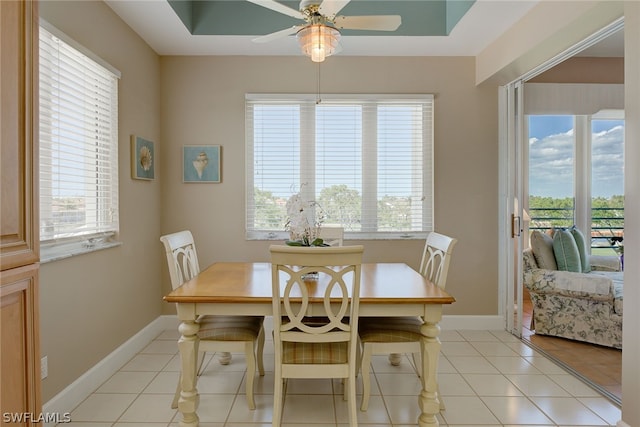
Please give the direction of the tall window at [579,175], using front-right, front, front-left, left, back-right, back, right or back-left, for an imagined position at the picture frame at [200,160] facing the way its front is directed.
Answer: left

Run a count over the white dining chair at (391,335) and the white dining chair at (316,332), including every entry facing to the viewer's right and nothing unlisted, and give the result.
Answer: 0

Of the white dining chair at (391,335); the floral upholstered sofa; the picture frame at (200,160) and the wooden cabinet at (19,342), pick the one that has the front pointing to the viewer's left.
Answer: the white dining chair

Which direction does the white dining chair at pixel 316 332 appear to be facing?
away from the camera

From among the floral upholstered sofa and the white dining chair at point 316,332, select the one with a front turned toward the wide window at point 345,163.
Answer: the white dining chair

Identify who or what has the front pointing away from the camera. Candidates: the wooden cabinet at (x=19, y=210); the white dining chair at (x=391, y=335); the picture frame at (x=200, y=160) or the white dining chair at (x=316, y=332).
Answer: the white dining chair at (x=316, y=332)

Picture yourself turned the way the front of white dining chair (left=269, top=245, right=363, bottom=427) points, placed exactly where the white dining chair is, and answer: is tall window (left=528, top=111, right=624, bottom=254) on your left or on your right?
on your right

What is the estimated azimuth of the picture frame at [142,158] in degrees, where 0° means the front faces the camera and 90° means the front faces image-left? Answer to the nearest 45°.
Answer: approximately 315°
